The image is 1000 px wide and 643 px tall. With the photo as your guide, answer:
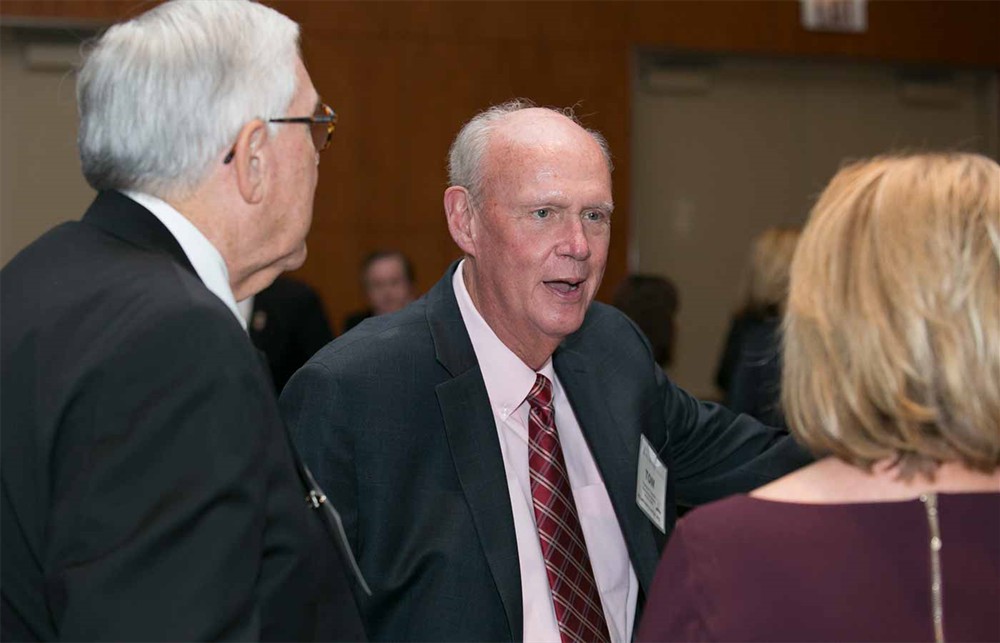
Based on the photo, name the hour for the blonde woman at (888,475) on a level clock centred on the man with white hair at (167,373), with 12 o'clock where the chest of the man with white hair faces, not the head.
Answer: The blonde woman is roughly at 2 o'clock from the man with white hair.

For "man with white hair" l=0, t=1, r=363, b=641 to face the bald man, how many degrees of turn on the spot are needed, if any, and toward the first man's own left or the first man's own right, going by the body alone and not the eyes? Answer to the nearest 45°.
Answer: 0° — they already face them

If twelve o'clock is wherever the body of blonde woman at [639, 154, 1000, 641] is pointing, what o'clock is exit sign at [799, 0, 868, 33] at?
The exit sign is roughly at 12 o'clock from the blonde woman.

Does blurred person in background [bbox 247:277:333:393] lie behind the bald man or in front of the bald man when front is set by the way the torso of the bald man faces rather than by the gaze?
behind

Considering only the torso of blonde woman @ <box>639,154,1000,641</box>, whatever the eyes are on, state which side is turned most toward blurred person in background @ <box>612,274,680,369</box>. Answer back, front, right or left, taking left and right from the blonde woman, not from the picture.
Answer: front

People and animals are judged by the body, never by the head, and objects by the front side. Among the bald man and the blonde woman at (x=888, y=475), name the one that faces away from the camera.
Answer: the blonde woman

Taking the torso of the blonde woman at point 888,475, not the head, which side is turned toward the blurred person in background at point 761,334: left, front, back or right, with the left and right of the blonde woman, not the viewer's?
front

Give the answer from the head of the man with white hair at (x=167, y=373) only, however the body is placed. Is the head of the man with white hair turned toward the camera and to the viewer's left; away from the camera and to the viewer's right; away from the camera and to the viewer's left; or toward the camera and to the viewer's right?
away from the camera and to the viewer's right

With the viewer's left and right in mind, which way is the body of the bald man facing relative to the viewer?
facing the viewer and to the right of the viewer

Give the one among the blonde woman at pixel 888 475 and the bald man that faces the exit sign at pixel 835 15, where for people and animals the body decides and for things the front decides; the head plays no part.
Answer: the blonde woman

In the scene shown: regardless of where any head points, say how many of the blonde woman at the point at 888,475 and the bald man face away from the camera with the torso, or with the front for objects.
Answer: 1

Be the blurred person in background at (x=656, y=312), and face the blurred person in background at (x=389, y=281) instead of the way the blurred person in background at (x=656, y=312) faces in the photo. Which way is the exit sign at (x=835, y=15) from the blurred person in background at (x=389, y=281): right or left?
right

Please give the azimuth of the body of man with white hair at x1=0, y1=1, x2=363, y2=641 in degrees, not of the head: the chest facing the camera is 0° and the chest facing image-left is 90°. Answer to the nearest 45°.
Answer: approximately 225°

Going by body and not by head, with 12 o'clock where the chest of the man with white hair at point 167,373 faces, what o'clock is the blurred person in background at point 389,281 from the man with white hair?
The blurred person in background is roughly at 11 o'clock from the man with white hair.

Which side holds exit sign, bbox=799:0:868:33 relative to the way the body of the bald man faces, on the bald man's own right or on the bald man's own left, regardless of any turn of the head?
on the bald man's own left

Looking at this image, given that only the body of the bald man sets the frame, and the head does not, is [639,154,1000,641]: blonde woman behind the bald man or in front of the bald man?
in front

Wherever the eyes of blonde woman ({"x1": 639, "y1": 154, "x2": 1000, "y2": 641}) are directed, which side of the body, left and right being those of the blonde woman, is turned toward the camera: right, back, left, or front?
back
